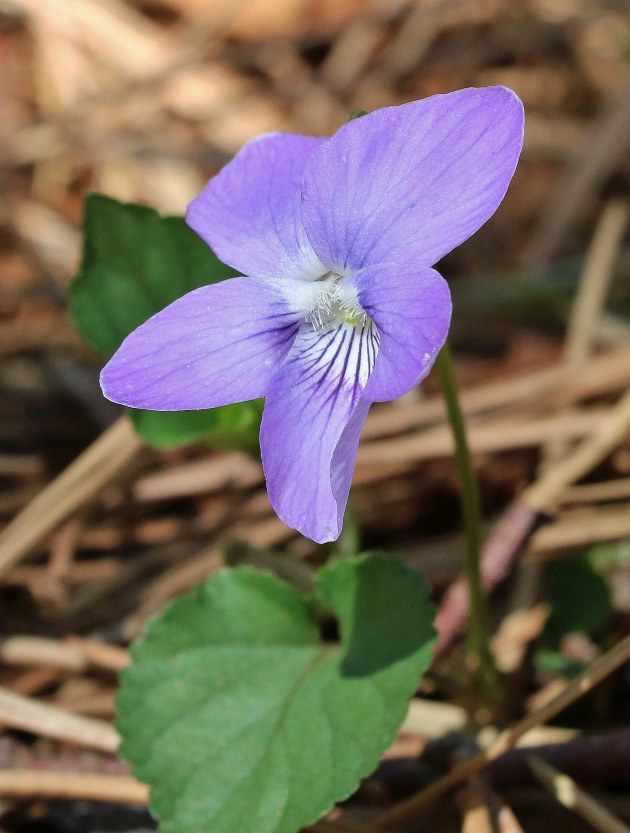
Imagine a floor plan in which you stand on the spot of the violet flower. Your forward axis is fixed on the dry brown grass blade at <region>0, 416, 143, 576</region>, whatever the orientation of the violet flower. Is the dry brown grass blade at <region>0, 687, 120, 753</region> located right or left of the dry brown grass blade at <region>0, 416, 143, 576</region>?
left

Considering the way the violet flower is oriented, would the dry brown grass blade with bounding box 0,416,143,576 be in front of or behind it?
behind

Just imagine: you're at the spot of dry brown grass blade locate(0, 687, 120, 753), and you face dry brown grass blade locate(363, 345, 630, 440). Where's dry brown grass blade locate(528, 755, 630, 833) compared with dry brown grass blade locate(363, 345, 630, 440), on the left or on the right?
right

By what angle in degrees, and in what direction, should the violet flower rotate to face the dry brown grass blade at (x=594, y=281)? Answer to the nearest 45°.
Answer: approximately 135° to its left

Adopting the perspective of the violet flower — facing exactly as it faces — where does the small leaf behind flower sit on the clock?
The small leaf behind flower is roughly at 5 o'clock from the violet flower.

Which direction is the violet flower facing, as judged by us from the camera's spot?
facing the viewer
